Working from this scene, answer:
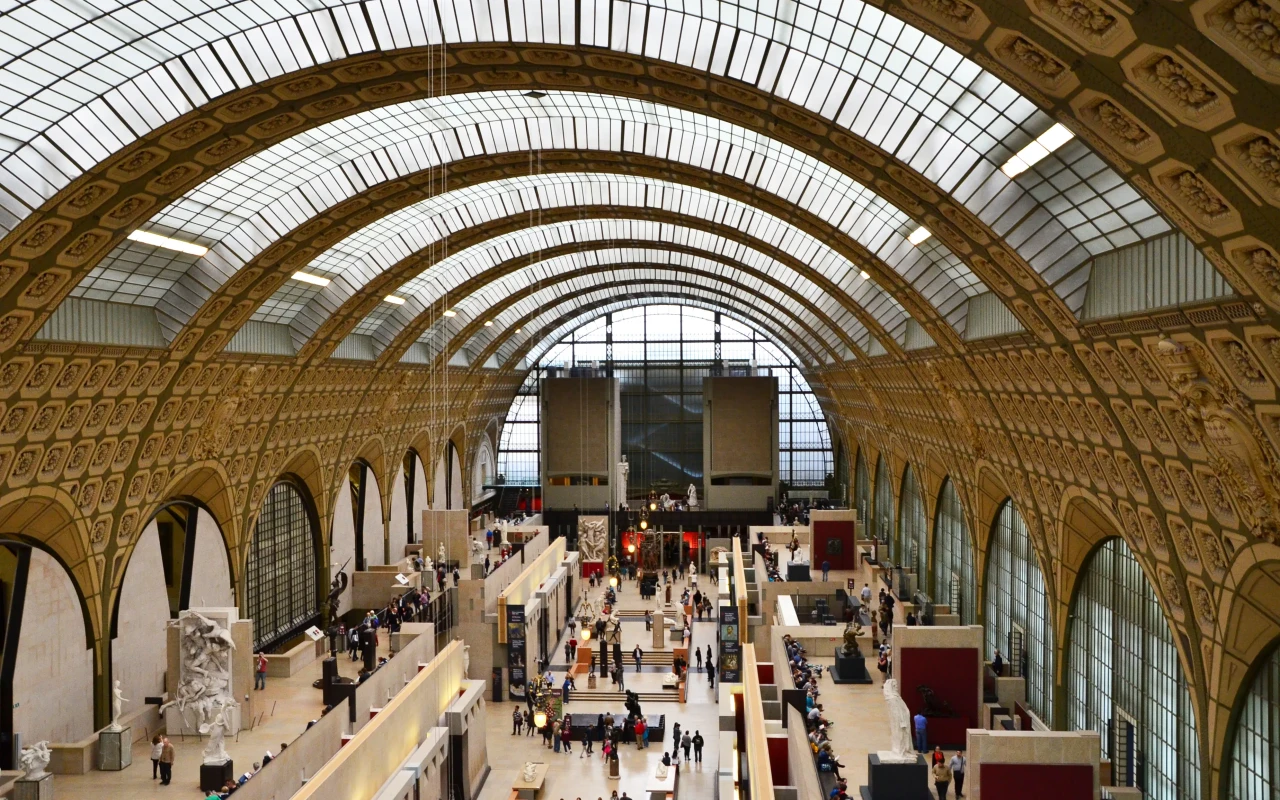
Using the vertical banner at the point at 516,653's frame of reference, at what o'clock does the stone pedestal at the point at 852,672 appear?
The stone pedestal is roughly at 11 o'clock from the vertical banner.

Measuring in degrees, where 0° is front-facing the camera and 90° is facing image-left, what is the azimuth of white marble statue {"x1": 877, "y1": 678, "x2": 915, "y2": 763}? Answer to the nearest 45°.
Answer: approximately 90°

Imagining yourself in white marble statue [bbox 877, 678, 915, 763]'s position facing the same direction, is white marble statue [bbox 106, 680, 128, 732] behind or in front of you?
in front
